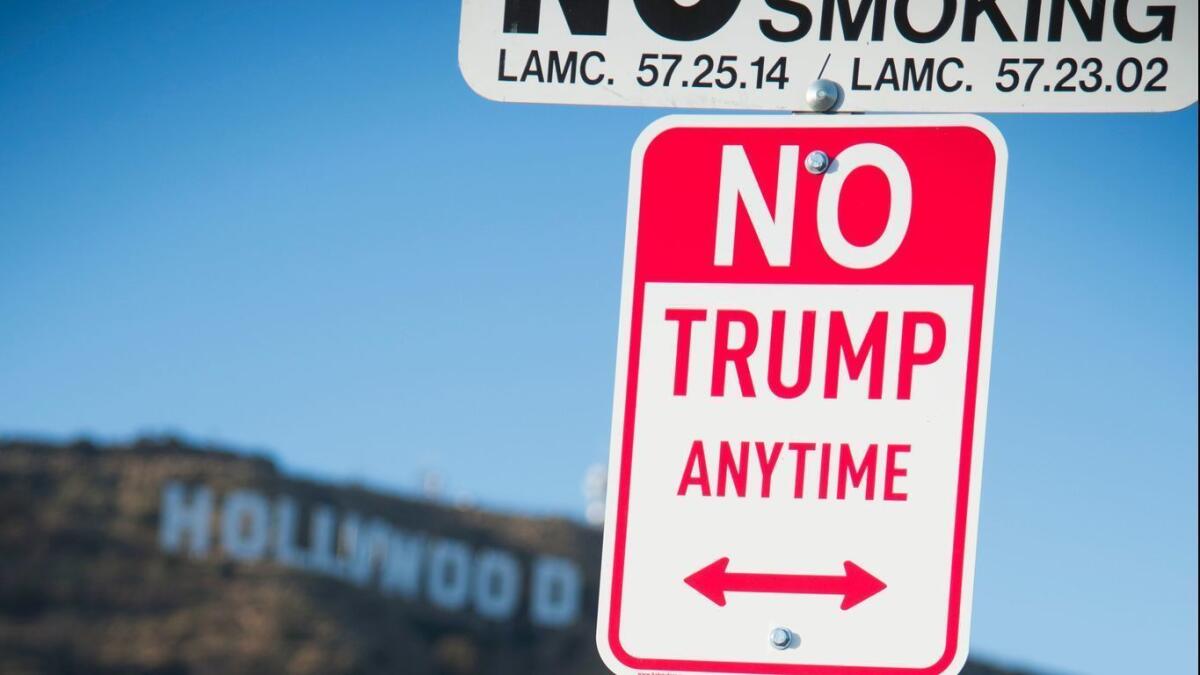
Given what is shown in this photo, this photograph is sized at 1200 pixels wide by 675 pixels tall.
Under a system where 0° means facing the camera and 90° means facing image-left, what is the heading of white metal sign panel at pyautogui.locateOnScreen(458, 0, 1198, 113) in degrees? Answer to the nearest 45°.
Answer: approximately 0°

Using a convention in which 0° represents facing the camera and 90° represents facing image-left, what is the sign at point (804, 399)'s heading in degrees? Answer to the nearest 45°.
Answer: approximately 0°

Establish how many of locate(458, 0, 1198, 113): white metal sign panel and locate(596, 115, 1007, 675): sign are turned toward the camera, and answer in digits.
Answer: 2
